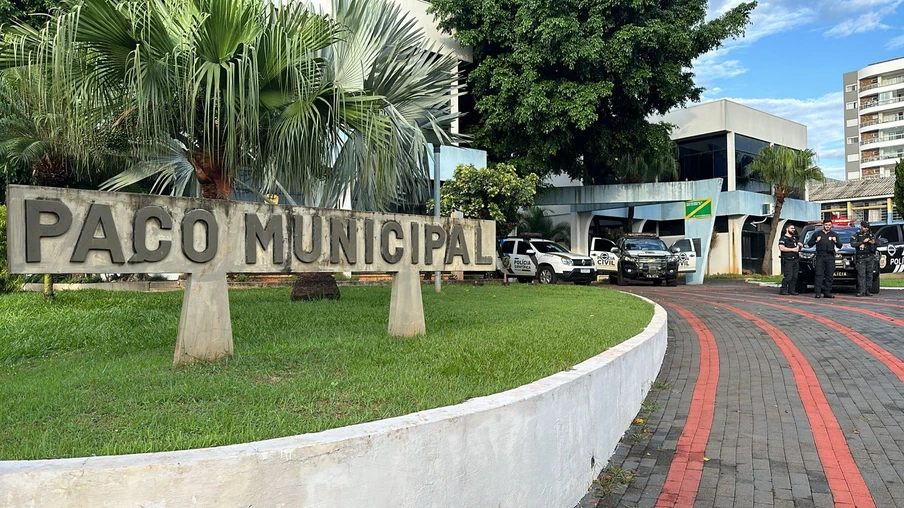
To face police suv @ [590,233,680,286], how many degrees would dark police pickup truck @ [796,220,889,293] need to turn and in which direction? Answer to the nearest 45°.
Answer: approximately 135° to its right

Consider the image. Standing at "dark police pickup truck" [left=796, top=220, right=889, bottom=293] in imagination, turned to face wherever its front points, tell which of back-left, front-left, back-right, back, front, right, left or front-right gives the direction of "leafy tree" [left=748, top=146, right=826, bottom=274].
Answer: back

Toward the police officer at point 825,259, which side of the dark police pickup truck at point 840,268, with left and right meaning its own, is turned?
front

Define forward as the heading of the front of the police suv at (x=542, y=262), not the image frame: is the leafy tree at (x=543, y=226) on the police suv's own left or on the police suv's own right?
on the police suv's own left

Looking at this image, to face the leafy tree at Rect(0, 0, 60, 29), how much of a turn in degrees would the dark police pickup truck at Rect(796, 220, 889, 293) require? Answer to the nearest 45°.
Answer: approximately 45° to its right

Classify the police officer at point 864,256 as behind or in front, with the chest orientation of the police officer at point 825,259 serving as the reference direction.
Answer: behind

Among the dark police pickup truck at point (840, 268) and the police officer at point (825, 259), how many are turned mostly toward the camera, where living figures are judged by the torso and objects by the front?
2

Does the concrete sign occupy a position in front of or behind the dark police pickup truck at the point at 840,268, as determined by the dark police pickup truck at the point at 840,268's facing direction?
in front

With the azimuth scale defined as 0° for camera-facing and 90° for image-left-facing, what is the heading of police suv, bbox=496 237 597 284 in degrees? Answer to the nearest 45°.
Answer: approximately 315°

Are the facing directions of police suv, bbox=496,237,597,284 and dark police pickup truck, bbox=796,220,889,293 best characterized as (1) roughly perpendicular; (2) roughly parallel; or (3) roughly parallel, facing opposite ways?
roughly perpendicular

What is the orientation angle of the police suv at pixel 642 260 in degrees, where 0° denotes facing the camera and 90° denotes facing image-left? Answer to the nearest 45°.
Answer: approximately 0°

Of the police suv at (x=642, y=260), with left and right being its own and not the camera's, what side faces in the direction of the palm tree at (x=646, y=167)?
back
